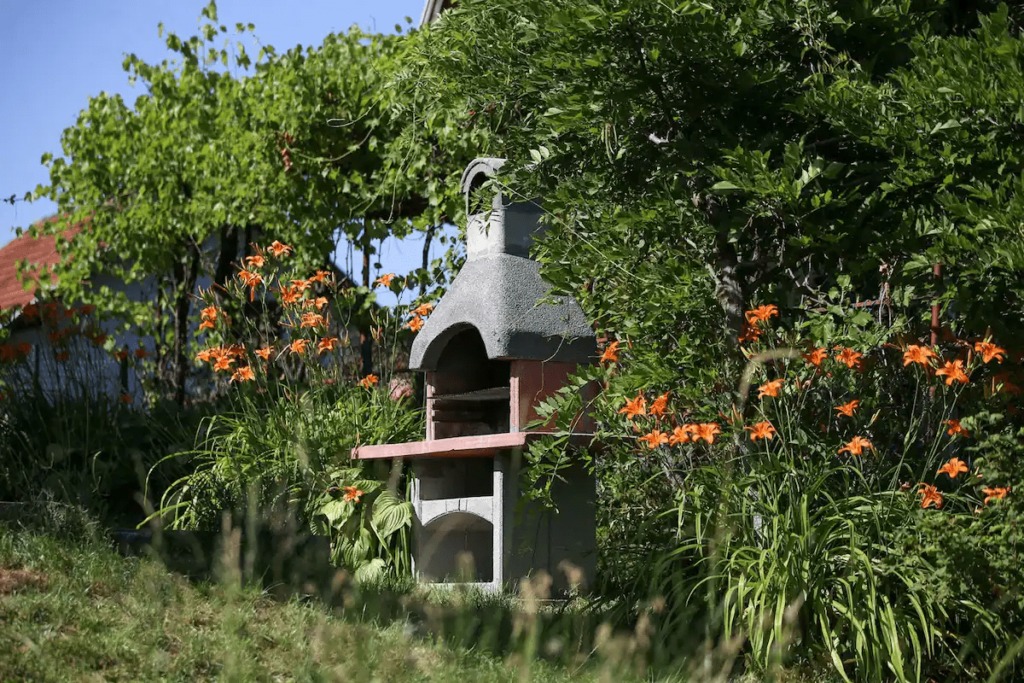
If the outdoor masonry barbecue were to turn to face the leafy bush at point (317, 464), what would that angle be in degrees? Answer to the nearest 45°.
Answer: approximately 90° to its right

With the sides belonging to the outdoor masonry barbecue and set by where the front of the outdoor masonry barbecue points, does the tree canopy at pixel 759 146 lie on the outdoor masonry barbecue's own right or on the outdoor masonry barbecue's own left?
on the outdoor masonry barbecue's own left

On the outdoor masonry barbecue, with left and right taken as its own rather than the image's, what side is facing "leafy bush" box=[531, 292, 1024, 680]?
left

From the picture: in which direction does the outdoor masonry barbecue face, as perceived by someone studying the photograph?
facing the viewer and to the left of the viewer
